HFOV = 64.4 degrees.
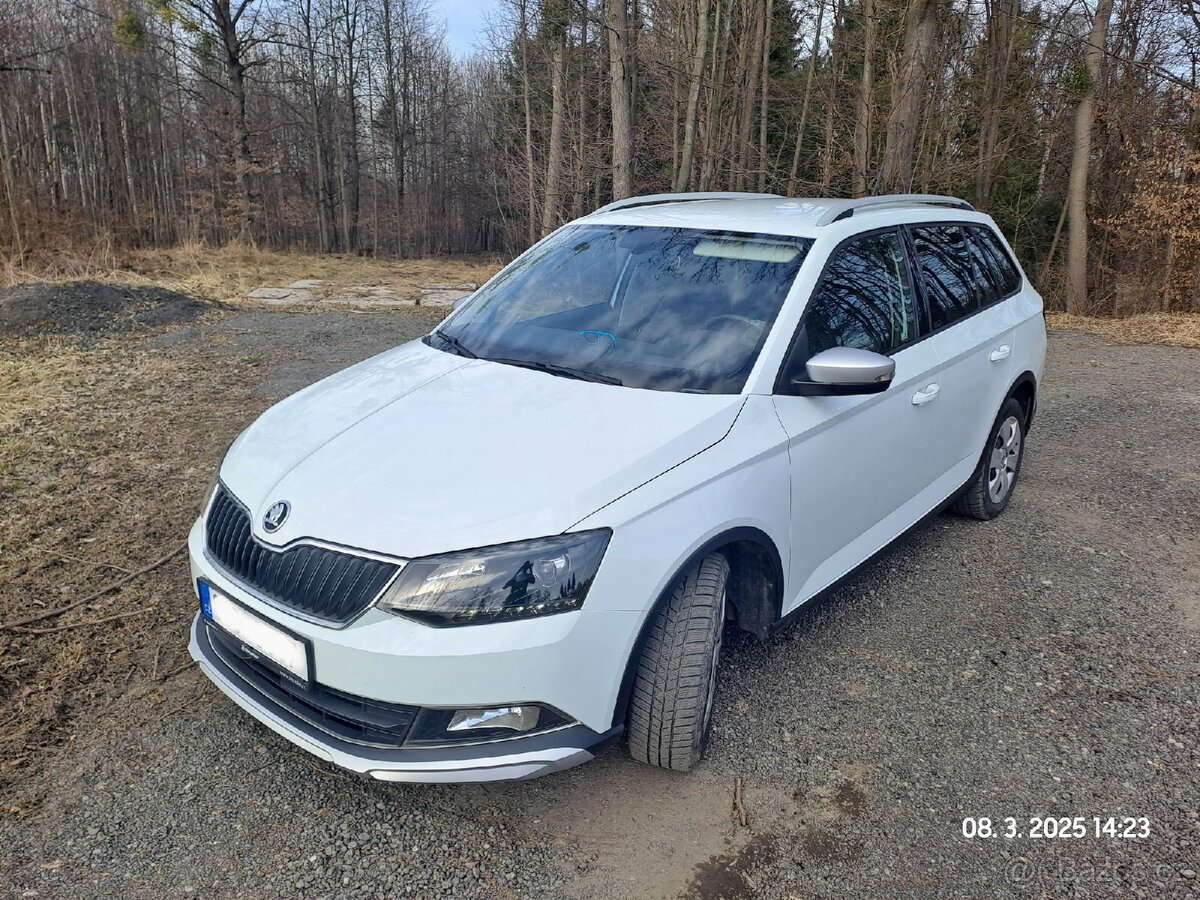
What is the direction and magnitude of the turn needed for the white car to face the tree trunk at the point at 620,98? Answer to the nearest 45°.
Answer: approximately 135° to its right

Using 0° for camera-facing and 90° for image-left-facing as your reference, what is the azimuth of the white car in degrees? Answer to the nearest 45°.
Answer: approximately 45°

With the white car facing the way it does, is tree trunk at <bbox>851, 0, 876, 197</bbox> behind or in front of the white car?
behind

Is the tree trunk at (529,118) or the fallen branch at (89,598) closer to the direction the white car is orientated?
the fallen branch

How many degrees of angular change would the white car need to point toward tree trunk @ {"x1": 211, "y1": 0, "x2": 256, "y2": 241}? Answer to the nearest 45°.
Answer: approximately 90° to its right

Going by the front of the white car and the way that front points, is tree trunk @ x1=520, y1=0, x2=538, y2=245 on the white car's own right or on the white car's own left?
on the white car's own right

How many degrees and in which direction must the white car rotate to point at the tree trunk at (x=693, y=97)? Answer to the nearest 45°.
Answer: approximately 135° to its right

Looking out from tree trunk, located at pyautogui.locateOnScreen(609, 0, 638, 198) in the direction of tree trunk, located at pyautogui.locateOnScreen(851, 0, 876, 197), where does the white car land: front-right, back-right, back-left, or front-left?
back-right

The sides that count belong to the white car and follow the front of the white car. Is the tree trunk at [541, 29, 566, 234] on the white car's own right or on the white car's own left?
on the white car's own right
